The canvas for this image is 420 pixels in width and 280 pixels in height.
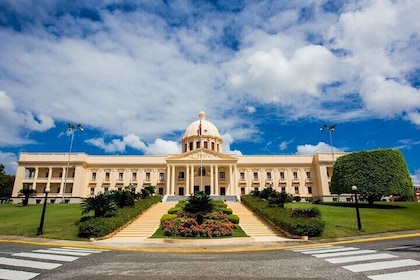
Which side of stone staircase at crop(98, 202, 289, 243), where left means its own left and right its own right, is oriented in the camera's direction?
front

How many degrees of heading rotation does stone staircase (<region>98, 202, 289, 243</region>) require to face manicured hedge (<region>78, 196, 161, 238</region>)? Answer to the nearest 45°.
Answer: approximately 45° to its right

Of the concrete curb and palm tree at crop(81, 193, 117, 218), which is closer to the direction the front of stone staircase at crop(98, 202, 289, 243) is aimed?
the concrete curb

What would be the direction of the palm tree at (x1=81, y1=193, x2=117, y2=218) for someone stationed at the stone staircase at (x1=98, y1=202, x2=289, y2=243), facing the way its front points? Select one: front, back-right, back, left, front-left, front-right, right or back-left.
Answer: right

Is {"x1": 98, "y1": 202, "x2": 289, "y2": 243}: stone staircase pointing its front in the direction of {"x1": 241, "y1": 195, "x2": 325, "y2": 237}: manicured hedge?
no
